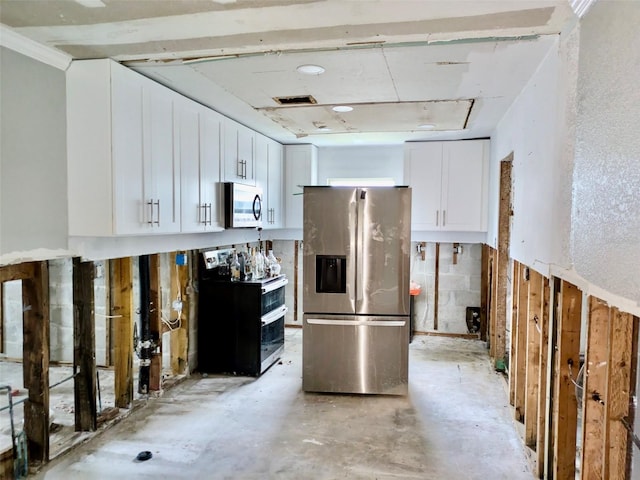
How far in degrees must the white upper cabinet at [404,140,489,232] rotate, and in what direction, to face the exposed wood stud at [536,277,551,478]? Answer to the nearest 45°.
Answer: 0° — it already faces it

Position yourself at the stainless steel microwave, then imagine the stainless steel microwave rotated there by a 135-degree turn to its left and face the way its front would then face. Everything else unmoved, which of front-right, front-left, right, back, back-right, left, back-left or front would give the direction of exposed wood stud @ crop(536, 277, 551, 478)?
back-right

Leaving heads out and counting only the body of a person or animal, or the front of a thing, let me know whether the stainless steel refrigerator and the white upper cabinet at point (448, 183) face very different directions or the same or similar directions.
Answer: same or similar directions

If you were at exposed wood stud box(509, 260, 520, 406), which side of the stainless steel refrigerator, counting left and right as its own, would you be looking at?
left

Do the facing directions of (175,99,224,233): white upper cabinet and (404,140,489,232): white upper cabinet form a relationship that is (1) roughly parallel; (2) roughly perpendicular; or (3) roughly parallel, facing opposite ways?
roughly perpendicular

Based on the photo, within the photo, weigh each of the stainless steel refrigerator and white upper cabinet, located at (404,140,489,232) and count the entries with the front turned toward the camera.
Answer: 2

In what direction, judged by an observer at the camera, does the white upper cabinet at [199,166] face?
facing the viewer and to the right of the viewer

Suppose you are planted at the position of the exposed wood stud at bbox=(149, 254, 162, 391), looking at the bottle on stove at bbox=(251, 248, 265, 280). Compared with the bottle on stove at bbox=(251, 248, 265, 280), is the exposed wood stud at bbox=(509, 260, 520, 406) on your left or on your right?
right

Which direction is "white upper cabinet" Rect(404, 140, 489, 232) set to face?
toward the camera

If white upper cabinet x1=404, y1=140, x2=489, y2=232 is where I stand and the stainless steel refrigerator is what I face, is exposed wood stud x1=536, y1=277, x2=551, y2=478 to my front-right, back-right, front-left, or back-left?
front-left

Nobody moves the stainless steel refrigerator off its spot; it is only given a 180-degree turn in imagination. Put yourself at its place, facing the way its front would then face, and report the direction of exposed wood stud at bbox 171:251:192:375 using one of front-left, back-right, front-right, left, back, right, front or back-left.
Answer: left

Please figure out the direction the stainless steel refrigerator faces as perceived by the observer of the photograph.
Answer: facing the viewer

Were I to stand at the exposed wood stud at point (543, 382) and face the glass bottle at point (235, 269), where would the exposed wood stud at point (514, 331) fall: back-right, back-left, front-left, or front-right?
front-right

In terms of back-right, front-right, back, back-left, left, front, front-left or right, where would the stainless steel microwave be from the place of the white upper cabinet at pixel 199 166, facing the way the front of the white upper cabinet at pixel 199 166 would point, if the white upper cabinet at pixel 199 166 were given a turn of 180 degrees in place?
right

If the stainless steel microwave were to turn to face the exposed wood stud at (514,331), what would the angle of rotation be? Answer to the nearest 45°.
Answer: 0° — it already faces it

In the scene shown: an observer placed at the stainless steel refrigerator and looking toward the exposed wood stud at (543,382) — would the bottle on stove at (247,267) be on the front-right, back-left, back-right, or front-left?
back-right
